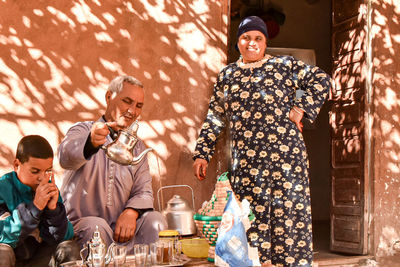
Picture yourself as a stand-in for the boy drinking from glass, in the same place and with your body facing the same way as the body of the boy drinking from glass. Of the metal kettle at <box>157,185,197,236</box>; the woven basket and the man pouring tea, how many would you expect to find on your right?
0

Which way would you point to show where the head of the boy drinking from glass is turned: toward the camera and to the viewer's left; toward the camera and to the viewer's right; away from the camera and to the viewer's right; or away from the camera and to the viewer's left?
toward the camera and to the viewer's right

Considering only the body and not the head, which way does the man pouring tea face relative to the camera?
toward the camera

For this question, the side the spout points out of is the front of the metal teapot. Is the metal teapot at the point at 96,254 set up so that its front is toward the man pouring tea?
no
